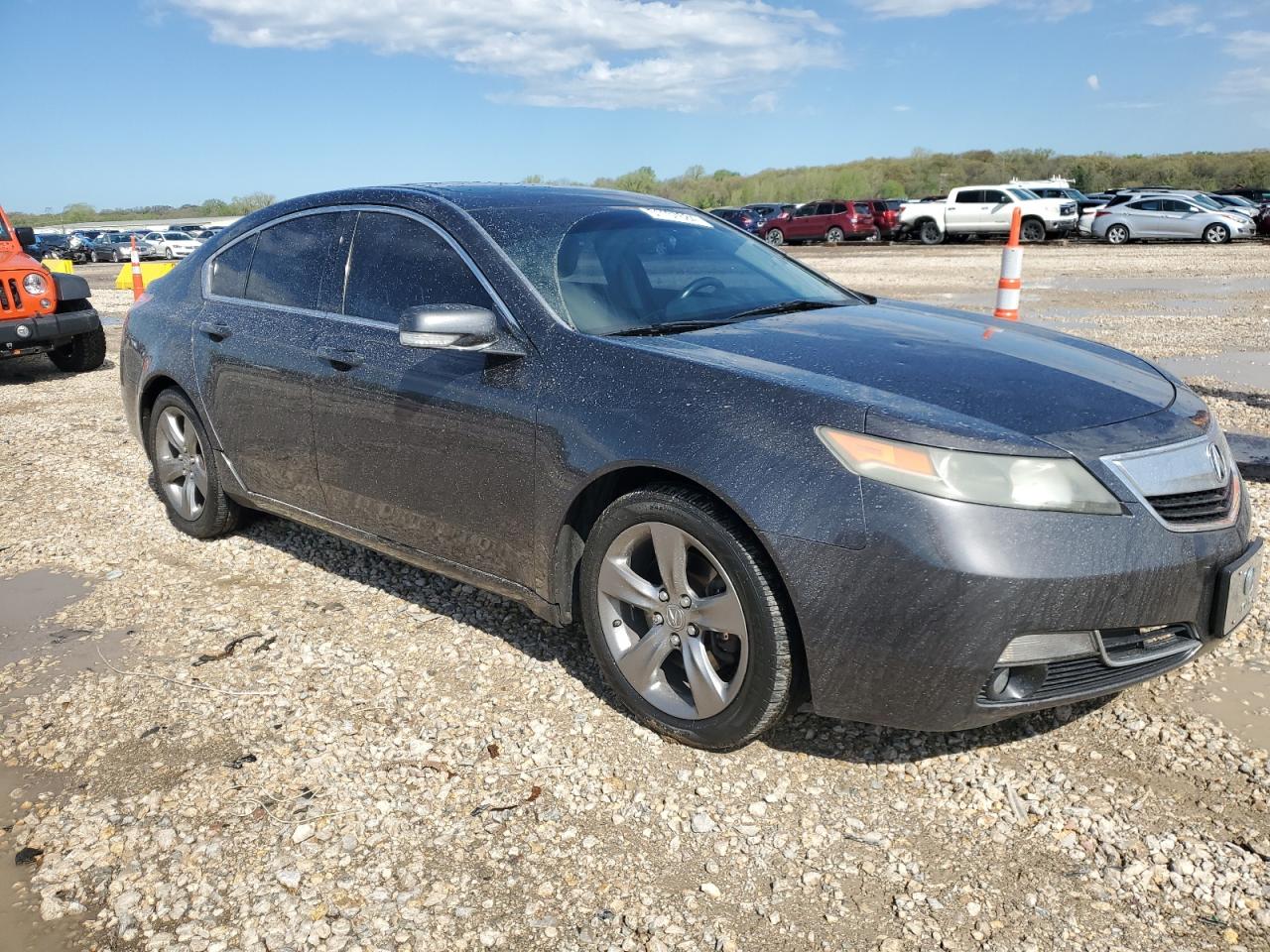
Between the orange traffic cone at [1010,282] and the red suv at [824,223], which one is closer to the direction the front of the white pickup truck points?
the orange traffic cone

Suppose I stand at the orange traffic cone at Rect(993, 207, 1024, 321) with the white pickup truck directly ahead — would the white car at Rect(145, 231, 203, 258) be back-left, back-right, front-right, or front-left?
front-left

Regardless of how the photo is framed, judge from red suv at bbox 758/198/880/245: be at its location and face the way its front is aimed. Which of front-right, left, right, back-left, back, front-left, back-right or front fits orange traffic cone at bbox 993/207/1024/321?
back-left

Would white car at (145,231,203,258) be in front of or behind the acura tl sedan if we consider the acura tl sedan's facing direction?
behind

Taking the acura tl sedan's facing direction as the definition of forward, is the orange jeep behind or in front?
behind

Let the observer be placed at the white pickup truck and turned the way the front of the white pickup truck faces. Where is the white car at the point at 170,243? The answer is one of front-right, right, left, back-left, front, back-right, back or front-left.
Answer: back

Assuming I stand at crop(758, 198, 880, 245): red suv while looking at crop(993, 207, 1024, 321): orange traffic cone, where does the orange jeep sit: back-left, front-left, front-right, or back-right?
front-right

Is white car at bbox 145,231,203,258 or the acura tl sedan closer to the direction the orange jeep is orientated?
the acura tl sedan

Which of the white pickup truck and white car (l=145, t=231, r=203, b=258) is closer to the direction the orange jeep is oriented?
the white pickup truck

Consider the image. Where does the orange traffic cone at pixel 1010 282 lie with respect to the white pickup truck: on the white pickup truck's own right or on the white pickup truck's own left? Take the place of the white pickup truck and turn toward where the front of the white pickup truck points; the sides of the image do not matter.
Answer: on the white pickup truck's own right

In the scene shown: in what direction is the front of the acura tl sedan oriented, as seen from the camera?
facing the viewer and to the right of the viewer

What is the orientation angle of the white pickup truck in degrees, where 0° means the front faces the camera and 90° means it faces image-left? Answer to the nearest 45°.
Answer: approximately 270°
